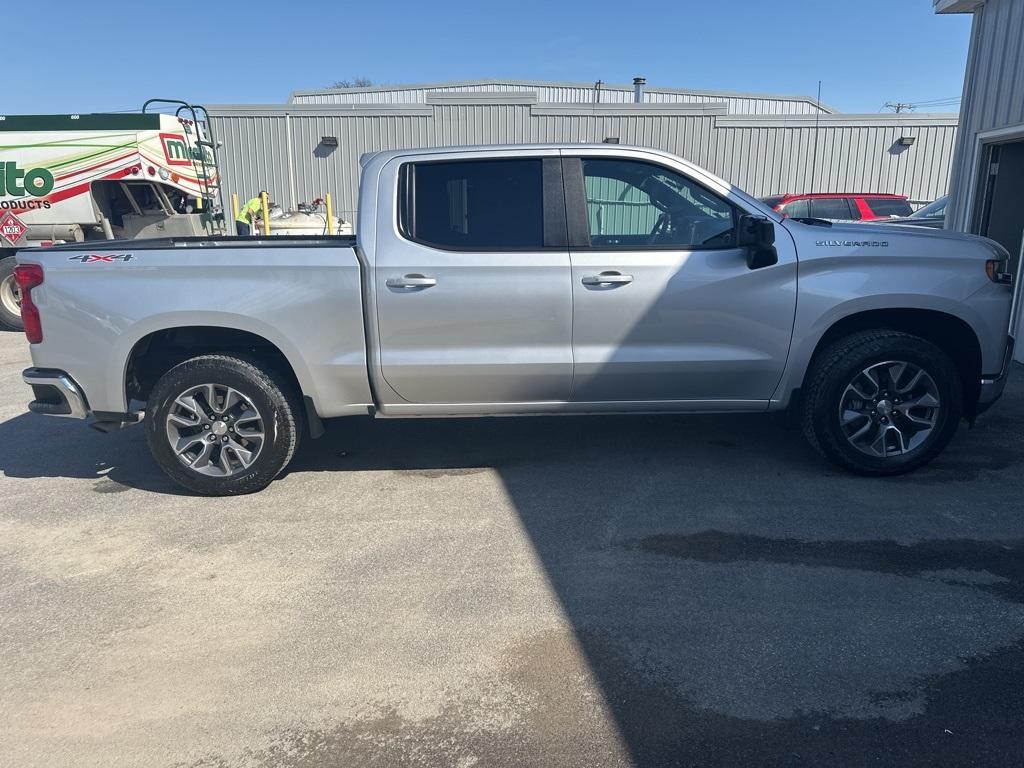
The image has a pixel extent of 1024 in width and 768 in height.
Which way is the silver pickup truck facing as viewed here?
to the viewer's right

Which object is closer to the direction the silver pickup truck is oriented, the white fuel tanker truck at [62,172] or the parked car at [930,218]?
the parked car

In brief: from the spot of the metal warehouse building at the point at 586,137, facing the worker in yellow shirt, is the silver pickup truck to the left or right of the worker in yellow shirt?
left

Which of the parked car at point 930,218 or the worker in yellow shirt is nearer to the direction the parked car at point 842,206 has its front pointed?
the worker in yellow shirt

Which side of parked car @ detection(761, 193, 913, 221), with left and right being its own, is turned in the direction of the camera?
left

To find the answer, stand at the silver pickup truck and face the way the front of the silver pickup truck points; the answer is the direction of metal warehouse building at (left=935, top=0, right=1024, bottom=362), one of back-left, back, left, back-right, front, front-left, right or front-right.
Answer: front-left

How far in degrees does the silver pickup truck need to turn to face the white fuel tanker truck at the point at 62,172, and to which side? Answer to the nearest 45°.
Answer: approximately 135° to its left

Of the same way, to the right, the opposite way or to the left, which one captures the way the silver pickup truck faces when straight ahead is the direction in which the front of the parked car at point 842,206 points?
the opposite way

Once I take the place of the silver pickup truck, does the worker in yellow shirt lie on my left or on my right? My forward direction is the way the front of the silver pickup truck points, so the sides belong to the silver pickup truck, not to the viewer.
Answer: on my left
